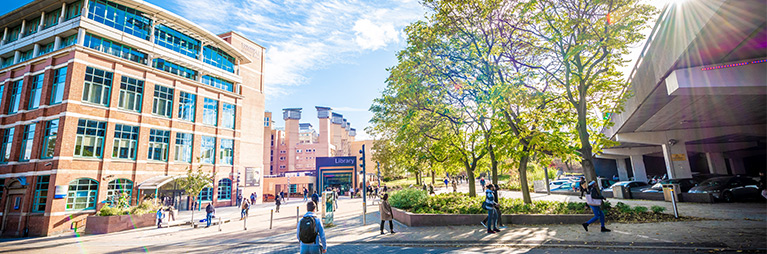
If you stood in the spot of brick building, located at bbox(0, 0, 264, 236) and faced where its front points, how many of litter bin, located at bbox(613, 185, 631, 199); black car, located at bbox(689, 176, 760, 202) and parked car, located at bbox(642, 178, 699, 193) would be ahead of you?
3

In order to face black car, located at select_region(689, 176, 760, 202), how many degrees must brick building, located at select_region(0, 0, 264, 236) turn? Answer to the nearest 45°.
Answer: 0° — it already faces it

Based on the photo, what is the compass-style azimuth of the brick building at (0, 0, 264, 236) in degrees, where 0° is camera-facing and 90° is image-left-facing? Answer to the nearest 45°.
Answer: approximately 315°

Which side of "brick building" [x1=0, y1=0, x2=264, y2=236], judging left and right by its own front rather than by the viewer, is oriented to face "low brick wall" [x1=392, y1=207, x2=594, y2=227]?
front

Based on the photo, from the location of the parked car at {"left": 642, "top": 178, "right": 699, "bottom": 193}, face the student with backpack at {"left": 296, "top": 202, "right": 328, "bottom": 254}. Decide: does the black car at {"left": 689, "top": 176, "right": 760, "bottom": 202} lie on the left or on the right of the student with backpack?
left

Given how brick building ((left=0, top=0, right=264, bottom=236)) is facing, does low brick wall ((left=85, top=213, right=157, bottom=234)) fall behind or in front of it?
in front

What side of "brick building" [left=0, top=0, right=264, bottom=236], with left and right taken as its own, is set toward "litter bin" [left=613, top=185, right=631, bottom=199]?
front

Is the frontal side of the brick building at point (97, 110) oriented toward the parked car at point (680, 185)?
yes

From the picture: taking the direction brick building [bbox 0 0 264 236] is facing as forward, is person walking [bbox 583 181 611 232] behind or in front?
in front

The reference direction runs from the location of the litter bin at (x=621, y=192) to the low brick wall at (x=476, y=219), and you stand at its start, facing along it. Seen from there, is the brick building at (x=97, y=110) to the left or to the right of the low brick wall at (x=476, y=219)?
right

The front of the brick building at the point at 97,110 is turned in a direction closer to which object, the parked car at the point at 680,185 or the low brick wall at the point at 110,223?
the parked car
